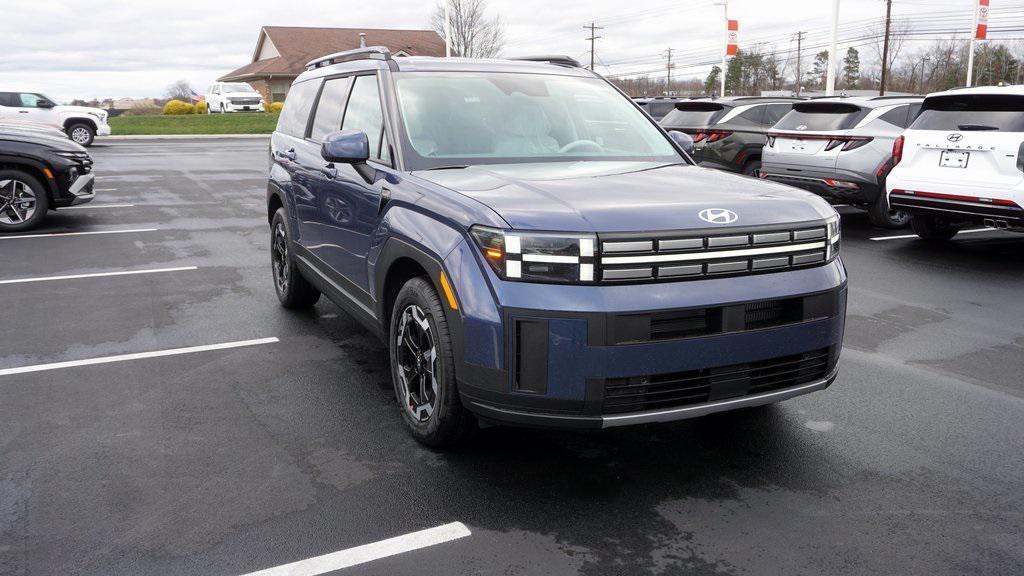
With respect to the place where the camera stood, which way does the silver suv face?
facing away from the viewer and to the right of the viewer

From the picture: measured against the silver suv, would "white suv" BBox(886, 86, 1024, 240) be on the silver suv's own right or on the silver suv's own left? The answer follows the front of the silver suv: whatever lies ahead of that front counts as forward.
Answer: on the silver suv's own right

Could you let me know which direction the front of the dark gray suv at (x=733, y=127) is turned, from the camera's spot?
facing away from the viewer and to the right of the viewer

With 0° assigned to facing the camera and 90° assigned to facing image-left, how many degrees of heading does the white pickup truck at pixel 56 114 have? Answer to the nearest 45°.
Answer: approximately 270°

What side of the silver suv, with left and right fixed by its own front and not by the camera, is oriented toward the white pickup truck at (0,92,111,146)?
left

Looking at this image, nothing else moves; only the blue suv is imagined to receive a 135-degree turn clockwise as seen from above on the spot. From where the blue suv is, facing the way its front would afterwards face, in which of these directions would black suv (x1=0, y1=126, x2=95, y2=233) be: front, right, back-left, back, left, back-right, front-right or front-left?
front-right

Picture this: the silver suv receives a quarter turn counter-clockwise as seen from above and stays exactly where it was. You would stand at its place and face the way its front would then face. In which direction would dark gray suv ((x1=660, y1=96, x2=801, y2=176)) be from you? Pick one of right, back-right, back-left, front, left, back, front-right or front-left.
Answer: front

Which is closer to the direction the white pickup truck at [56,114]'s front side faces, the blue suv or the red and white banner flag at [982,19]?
the red and white banner flag

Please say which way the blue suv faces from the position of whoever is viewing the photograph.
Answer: facing the viewer and to the right of the viewer

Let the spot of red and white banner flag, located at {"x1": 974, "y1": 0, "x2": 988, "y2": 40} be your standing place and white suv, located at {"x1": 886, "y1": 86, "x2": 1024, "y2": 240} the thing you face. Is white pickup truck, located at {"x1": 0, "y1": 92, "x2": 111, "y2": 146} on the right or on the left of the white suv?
right

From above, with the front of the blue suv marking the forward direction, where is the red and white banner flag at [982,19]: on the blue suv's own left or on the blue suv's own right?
on the blue suv's own left

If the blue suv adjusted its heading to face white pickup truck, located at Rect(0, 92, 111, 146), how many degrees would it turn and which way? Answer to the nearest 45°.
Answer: approximately 180°

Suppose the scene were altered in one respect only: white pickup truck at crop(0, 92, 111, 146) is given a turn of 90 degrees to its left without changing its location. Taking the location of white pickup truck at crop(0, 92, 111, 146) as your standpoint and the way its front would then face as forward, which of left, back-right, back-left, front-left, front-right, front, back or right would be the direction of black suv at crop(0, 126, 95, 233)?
back

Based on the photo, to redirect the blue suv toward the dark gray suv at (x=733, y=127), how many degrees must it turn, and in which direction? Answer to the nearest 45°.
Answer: approximately 135° to its left
